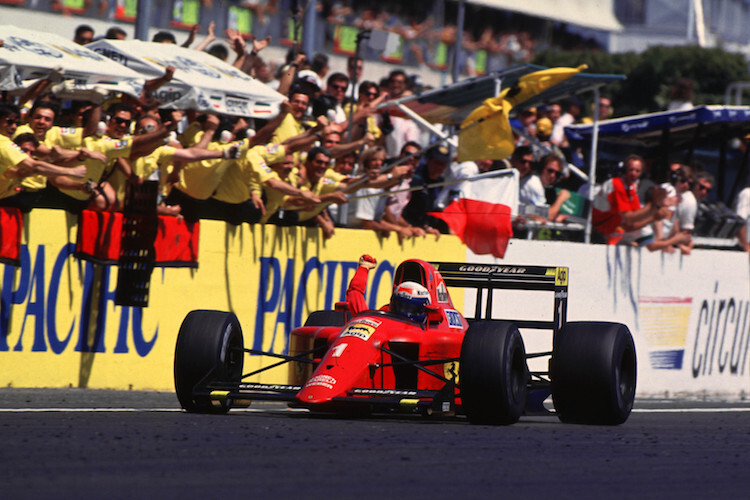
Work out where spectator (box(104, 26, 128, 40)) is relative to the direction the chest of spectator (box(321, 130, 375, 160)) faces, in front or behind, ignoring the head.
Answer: behind

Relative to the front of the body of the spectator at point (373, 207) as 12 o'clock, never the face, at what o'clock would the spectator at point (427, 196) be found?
the spectator at point (427, 196) is roughly at 9 o'clock from the spectator at point (373, 207).

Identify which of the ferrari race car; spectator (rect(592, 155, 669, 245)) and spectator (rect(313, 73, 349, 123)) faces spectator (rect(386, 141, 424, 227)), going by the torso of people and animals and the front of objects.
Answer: spectator (rect(313, 73, 349, 123))

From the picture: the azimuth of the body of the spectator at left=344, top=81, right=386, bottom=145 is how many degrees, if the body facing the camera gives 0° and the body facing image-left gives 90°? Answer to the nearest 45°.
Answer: approximately 315°

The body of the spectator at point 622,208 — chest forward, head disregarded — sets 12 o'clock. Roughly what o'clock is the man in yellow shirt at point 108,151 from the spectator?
The man in yellow shirt is roughly at 3 o'clock from the spectator.

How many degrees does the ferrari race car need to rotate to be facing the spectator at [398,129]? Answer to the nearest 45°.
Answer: approximately 135° to its right

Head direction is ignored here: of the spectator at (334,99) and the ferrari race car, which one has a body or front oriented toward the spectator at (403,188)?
the spectator at (334,99)

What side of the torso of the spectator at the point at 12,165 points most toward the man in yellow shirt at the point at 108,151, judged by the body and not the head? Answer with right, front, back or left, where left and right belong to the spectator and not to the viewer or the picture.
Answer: left

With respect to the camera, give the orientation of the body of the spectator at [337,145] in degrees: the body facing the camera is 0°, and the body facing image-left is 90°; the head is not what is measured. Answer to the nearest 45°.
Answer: approximately 315°

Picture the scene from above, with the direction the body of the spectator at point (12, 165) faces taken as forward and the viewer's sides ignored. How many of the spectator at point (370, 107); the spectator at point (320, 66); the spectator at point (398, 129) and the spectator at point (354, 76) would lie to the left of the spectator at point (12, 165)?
4

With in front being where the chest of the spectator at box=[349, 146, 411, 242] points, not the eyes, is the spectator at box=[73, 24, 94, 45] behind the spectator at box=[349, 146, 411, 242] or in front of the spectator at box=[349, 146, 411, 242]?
behind

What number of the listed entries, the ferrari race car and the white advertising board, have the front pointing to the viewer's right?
0

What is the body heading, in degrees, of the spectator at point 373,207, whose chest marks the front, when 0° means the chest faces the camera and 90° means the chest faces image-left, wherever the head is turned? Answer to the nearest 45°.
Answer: approximately 315°
